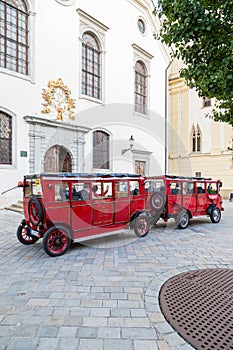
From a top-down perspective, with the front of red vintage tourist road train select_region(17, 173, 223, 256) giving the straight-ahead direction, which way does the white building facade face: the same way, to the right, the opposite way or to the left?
to the right

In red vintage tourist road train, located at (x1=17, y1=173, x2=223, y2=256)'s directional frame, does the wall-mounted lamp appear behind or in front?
in front

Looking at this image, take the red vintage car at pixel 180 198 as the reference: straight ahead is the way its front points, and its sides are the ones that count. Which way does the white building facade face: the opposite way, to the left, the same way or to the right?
to the right

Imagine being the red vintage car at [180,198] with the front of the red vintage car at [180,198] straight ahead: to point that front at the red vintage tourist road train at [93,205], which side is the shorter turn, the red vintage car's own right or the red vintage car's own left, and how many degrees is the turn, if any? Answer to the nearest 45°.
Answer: approximately 180°

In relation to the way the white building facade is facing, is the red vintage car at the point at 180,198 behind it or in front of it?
in front

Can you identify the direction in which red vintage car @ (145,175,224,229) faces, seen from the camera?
facing away from the viewer and to the right of the viewer

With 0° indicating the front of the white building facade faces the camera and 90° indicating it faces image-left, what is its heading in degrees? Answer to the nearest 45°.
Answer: approximately 315°

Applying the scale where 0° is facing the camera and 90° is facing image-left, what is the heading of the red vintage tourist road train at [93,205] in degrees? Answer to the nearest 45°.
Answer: approximately 225°

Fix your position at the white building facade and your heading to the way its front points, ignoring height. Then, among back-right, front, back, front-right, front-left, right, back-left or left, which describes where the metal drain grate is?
front-right
